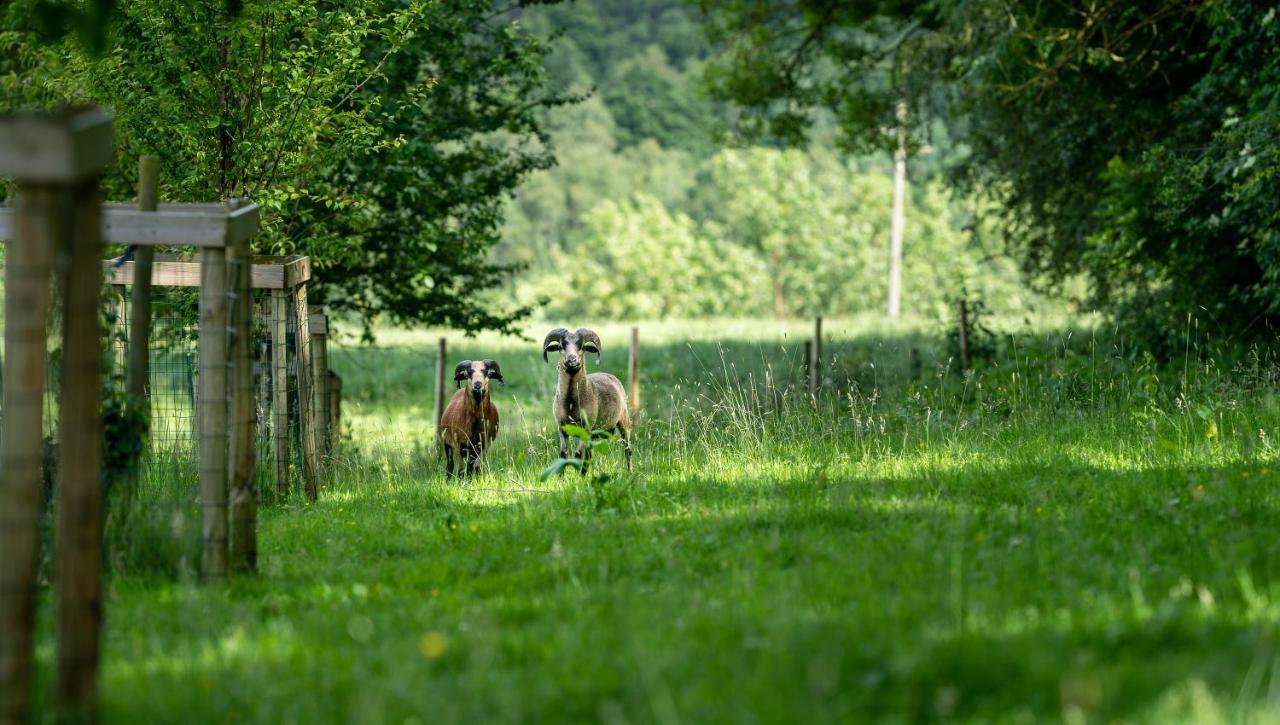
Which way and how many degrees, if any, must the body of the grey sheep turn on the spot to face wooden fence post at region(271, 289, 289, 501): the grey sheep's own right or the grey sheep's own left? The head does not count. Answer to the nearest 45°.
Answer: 0° — it already faces it

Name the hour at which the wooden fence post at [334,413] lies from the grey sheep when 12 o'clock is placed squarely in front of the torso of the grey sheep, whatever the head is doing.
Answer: The wooden fence post is roughly at 3 o'clock from the grey sheep.

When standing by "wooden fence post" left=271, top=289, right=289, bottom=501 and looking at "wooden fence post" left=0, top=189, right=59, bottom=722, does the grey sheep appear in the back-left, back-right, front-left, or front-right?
back-left

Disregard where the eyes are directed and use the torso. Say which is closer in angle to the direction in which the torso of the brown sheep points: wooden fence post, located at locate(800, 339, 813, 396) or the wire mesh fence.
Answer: the wire mesh fence

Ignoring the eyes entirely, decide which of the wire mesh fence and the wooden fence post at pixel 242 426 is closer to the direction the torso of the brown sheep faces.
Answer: the wooden fence post

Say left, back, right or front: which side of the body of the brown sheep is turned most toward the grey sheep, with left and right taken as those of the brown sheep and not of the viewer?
left

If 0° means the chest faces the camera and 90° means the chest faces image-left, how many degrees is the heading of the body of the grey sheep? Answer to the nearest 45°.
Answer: approximately 45°

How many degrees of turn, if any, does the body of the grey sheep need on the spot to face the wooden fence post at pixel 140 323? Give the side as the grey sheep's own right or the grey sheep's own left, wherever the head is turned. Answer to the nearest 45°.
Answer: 0° — it already faces it

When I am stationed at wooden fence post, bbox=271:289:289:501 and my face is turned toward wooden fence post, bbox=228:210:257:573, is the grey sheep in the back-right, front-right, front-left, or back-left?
back-left

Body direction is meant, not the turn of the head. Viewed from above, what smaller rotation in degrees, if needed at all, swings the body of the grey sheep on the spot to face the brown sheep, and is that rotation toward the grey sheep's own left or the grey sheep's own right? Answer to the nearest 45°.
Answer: approximately 45° to the grey sheep's own right

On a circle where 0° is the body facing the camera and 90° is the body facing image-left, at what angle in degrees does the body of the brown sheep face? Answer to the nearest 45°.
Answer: approximately 0°

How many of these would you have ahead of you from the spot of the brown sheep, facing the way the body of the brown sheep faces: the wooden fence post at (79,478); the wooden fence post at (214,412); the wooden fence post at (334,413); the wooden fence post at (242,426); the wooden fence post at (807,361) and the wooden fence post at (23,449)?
4

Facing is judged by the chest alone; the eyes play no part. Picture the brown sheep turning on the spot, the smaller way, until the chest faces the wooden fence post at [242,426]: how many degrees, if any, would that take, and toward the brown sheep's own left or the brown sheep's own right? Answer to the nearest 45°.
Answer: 0° — it already faces it
